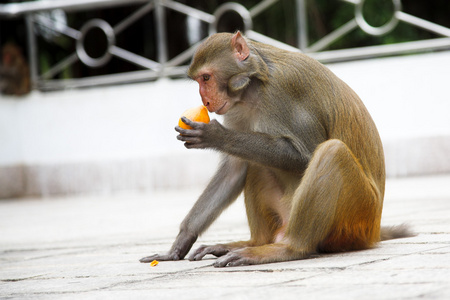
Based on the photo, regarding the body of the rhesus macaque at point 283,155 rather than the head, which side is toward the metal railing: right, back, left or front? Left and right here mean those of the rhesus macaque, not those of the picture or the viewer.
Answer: right

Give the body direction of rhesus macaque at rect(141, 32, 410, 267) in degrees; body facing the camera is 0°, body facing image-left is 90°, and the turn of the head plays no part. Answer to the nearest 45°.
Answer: approximately 90°

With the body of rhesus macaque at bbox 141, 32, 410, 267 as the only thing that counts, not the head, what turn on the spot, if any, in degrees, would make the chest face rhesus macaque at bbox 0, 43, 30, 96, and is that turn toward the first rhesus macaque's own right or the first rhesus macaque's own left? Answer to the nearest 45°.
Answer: approximately 45° to the first rhesus macaque's own right

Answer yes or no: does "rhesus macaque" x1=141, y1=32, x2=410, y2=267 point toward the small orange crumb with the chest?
yes
